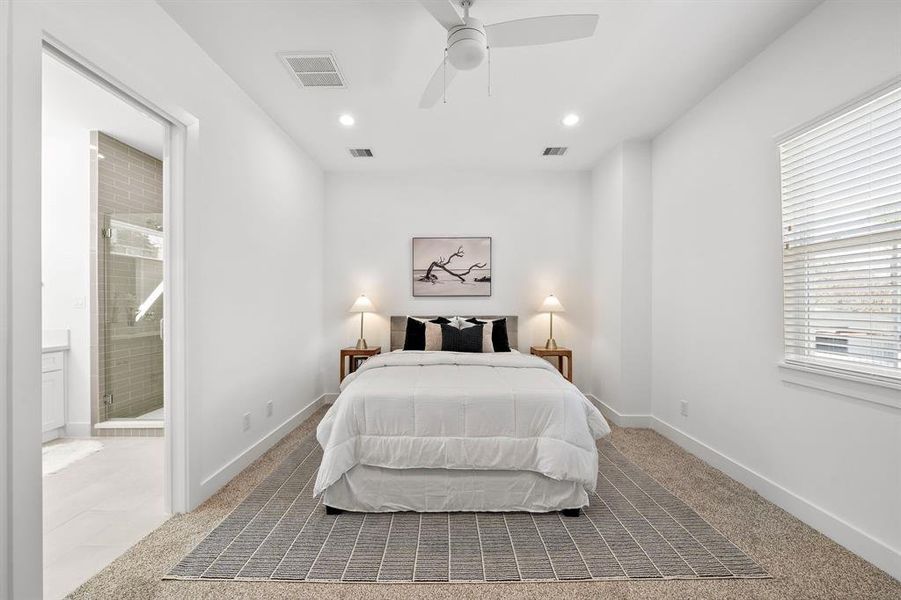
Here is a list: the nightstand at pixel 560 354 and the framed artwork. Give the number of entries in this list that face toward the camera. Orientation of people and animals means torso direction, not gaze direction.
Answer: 2

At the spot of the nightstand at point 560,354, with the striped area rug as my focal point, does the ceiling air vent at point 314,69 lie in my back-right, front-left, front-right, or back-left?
front-right

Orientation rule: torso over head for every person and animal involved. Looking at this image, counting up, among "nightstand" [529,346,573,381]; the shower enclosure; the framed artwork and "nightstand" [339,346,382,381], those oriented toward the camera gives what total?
4

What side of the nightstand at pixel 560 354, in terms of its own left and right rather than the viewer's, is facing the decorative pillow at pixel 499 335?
right

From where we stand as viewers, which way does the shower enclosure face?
facing the viewer

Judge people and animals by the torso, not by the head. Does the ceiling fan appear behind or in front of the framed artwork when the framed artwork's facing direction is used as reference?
in front

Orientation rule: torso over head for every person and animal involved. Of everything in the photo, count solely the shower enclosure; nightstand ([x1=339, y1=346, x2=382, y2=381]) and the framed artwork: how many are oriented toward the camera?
3

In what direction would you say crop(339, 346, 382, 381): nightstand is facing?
toward the camera

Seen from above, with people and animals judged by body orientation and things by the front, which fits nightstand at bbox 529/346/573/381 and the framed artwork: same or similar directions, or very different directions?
same or similar directions

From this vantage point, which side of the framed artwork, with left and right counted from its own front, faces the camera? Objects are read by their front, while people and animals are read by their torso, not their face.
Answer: front

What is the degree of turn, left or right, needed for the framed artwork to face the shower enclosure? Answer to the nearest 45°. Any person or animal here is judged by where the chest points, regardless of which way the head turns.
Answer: approximately 90° to its right
